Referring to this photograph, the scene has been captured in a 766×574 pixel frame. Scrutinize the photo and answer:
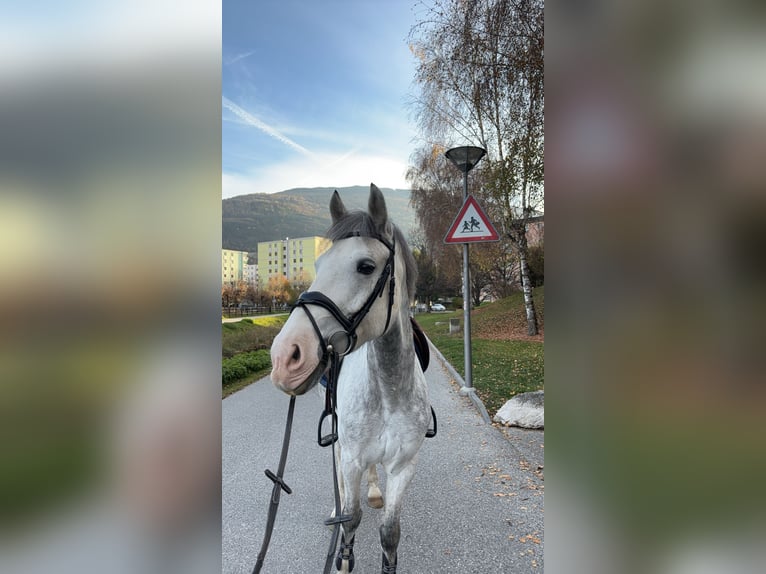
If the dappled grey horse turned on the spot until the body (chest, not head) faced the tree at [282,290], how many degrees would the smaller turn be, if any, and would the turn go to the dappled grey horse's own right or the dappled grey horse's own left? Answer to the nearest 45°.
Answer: approximately 180°

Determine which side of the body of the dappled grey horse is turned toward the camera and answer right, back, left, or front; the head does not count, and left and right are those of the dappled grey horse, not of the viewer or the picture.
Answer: front

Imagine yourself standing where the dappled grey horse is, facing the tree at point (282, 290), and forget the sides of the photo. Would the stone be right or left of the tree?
right

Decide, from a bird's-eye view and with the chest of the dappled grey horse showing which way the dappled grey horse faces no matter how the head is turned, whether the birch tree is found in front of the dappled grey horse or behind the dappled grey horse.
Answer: behind

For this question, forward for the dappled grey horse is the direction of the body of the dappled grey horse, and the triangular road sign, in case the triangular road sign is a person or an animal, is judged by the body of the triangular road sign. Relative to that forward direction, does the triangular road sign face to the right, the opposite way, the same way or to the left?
the same way

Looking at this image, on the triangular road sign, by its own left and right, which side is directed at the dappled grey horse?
front

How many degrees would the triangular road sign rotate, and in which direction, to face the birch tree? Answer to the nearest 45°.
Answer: approximately 180°

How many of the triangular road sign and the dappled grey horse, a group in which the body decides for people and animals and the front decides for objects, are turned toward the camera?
2

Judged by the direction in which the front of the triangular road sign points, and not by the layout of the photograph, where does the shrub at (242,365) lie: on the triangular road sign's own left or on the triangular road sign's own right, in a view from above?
on the triangular road sign's own right

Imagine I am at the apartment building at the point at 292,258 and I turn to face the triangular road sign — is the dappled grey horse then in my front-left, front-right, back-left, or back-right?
front-right
